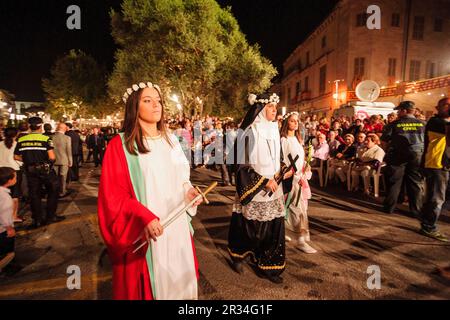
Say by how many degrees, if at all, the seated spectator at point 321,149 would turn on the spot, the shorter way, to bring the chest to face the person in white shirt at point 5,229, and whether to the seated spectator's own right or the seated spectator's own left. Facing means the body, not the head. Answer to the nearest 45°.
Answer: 0° — they already face them

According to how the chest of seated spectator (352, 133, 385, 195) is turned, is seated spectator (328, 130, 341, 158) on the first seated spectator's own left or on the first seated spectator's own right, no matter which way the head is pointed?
on the first seated spectator's own right

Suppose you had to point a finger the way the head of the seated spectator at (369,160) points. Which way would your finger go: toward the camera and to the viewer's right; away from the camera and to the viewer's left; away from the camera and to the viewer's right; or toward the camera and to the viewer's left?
toward the camera and to the viewer's left

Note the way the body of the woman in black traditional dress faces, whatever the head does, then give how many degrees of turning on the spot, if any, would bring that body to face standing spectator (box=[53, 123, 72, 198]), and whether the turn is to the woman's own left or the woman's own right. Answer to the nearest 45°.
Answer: approximately 180°

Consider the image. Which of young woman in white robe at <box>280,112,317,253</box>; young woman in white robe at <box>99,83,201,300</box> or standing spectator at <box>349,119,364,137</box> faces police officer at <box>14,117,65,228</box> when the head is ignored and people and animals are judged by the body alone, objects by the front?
the standing spectator

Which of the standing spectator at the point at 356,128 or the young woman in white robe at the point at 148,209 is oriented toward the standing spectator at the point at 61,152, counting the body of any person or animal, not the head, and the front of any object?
the standing spectator at the point at 356,128

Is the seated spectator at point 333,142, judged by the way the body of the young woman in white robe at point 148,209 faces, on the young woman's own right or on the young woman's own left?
on the young woman's own left

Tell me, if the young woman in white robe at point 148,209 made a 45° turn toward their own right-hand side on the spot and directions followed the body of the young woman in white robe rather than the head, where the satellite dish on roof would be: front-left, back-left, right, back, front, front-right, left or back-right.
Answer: back-left

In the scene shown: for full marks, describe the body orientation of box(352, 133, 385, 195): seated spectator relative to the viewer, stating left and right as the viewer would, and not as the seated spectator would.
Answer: facing the viewer and to the left of the viewer

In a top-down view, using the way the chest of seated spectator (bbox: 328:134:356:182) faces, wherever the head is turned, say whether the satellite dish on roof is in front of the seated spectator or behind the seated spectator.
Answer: behind

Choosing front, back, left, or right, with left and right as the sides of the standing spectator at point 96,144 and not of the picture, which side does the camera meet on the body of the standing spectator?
front

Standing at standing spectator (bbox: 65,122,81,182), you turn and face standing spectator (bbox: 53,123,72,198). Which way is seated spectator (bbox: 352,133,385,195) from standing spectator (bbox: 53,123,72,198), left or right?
left
